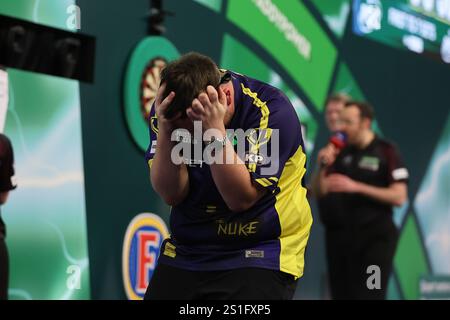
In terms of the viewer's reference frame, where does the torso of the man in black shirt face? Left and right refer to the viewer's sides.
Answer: facing the viewer and to the left of the viewer

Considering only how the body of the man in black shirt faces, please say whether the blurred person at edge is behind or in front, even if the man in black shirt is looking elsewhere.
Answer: in front
